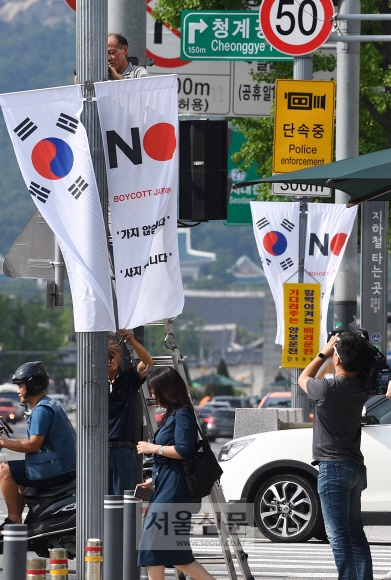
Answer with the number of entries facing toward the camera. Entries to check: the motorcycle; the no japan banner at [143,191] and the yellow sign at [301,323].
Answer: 2

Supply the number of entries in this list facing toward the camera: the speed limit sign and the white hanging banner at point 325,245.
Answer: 2

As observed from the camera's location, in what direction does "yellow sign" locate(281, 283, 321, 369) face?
facing the viewer

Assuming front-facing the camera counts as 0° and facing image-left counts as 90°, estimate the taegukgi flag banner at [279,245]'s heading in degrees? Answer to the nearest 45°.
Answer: approximately 0°

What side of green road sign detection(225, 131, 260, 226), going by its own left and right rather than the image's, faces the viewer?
front

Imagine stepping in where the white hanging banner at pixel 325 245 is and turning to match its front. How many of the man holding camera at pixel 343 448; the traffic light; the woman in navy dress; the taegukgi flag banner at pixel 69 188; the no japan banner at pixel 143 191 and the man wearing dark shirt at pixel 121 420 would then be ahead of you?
6

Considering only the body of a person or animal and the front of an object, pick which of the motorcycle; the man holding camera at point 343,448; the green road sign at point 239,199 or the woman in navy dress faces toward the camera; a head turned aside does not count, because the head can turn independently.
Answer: the green road sign

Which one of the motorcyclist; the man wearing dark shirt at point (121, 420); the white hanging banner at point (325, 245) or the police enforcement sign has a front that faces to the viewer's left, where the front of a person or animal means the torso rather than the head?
the motorcyclist

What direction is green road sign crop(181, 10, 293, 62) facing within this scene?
toward the camera
